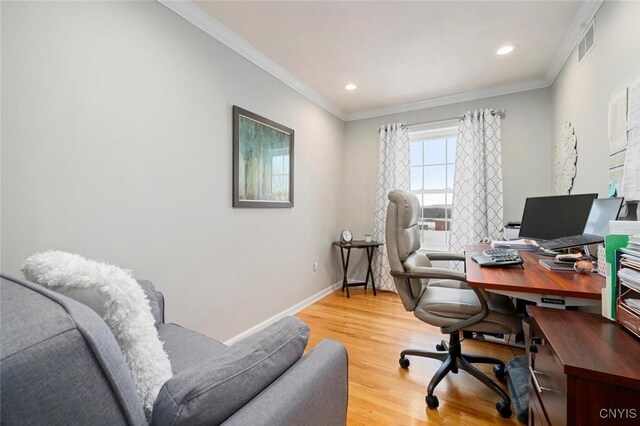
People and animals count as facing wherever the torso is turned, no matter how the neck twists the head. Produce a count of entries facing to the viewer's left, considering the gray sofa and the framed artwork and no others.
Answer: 0

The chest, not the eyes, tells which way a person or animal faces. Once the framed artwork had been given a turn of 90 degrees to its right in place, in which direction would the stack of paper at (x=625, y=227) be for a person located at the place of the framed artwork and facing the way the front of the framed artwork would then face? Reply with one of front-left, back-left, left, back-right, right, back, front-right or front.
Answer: left

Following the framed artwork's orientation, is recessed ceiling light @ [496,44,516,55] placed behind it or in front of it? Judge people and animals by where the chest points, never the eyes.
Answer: in front

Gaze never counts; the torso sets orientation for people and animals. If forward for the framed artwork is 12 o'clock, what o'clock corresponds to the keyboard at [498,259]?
The keyboard is roughly at 12 o'clock from the framed artwork.

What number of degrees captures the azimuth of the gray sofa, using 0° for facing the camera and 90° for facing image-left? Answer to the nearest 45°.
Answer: approximately 225°

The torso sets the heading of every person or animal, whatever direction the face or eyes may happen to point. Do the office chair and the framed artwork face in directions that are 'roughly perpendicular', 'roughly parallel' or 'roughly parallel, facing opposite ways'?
roughly parallel

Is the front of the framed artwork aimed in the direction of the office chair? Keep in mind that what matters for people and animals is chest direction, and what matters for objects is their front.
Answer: yes

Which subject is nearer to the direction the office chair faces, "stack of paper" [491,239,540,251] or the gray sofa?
the stack of paper

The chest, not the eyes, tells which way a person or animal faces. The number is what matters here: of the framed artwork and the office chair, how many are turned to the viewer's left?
0

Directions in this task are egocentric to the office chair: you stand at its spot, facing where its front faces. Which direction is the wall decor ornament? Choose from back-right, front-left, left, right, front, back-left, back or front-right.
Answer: front-left

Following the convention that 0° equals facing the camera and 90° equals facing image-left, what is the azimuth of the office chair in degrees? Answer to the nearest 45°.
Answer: approximately 270°
